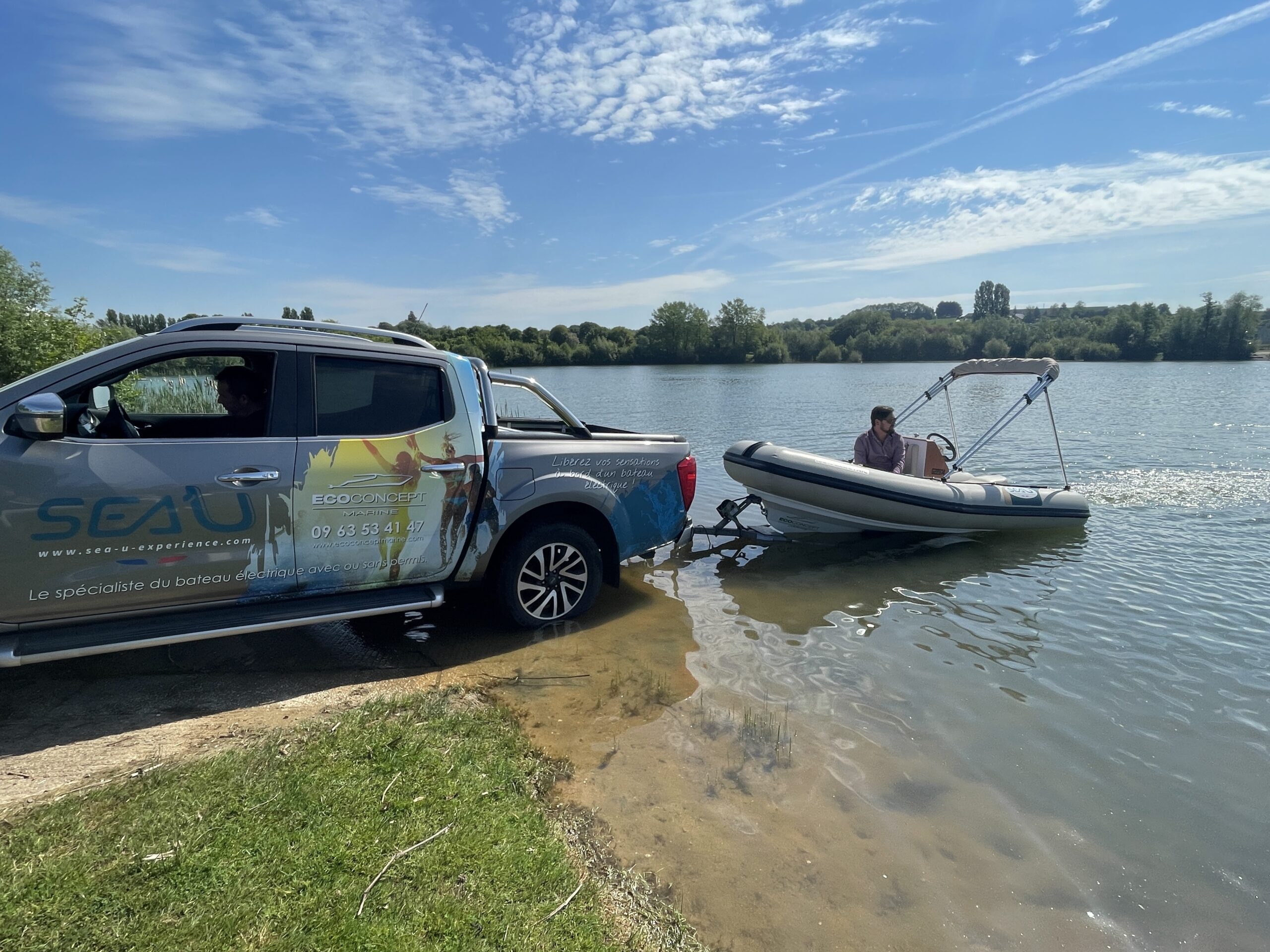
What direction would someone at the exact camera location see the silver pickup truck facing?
facing to the left of the viewer

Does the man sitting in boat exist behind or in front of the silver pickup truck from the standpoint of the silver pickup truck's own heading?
behind

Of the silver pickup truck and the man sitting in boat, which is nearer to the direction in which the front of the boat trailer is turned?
the silver pickup truck

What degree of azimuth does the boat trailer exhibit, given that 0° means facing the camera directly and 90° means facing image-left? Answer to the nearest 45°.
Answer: approximately 90°

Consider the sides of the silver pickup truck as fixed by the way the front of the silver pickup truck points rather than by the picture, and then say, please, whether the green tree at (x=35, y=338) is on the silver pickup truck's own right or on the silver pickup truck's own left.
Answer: on the silver pickup truck's own right

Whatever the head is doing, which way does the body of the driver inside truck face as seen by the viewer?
to the viewer's left

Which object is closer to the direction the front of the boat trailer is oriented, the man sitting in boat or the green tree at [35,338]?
the green tree

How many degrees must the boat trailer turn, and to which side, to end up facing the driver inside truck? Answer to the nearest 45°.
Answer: approximately 45° to its left
